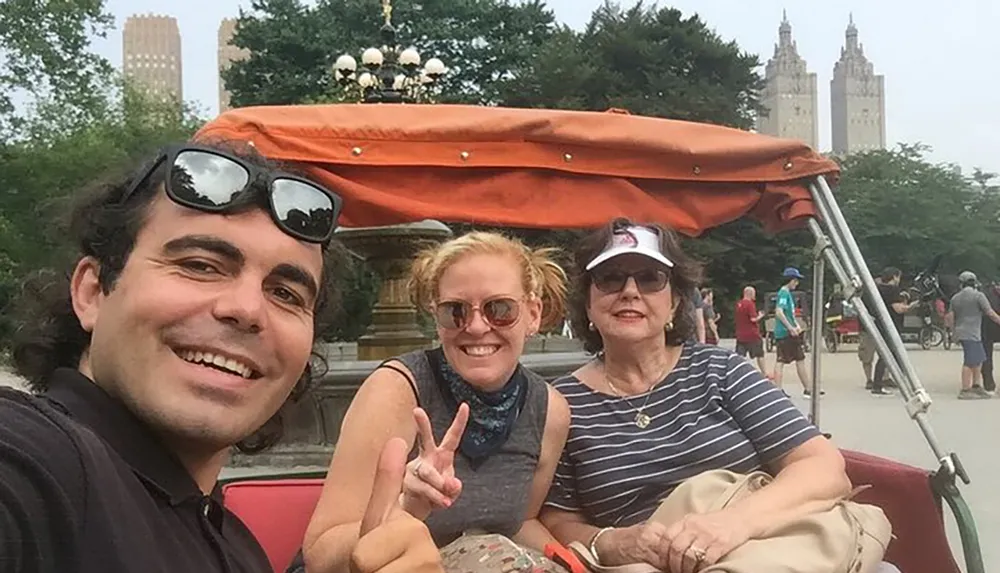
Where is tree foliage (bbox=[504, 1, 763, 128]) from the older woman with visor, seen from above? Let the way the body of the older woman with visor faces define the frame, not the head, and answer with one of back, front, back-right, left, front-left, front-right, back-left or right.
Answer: back

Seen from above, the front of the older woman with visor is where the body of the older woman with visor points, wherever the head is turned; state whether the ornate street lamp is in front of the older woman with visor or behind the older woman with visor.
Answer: behind

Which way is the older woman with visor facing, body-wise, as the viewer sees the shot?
toward the camera

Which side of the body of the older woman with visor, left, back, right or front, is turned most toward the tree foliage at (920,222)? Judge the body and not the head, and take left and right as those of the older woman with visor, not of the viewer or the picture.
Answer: back

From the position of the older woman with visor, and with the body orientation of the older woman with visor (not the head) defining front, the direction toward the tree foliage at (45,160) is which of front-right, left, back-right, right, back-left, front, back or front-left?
back-right

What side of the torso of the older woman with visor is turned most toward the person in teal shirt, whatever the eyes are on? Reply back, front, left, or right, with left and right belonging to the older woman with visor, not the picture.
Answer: back

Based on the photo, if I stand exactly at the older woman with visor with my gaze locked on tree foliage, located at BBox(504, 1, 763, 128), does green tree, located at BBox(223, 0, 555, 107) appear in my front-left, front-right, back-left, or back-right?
front-left

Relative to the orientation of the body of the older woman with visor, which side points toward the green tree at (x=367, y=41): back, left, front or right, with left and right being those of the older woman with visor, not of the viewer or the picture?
back

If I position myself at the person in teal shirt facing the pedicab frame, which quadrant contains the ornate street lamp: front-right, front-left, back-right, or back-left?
front-right

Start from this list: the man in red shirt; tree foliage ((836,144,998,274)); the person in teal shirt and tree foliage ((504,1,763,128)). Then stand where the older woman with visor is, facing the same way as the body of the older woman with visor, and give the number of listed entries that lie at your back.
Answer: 4

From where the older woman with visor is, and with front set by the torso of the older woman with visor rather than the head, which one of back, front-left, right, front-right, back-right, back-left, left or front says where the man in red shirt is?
back

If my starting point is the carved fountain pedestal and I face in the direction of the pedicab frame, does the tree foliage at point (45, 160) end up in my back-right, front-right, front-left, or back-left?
back-right
